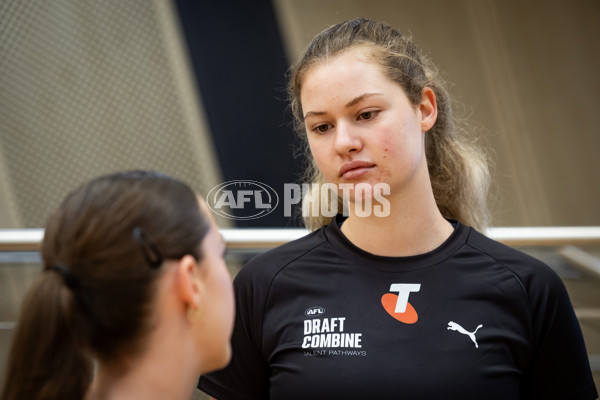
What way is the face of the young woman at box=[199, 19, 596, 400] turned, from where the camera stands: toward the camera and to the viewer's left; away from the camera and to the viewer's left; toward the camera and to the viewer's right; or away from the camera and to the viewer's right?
toward the camera and to the viewer's left

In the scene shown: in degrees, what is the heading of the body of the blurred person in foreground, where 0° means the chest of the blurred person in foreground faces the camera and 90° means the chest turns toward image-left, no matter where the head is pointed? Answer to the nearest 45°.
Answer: approximately 225°

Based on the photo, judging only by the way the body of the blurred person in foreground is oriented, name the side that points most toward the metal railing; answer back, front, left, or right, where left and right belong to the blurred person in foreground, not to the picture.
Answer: front

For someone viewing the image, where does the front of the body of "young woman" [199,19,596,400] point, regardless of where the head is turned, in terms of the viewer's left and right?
facing the viewer

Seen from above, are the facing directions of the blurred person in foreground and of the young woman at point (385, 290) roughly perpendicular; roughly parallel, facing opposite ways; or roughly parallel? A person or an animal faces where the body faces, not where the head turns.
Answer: roughly parallel, facing opposite ways

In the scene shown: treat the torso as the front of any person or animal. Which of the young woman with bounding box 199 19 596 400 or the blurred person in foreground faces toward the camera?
the young woman

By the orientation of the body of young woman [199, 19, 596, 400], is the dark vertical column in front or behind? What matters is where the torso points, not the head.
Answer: behind

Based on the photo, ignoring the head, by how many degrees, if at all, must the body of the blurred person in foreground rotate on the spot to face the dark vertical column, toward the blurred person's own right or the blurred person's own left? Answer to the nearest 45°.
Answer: approximately 45° to the blurred person's own left
